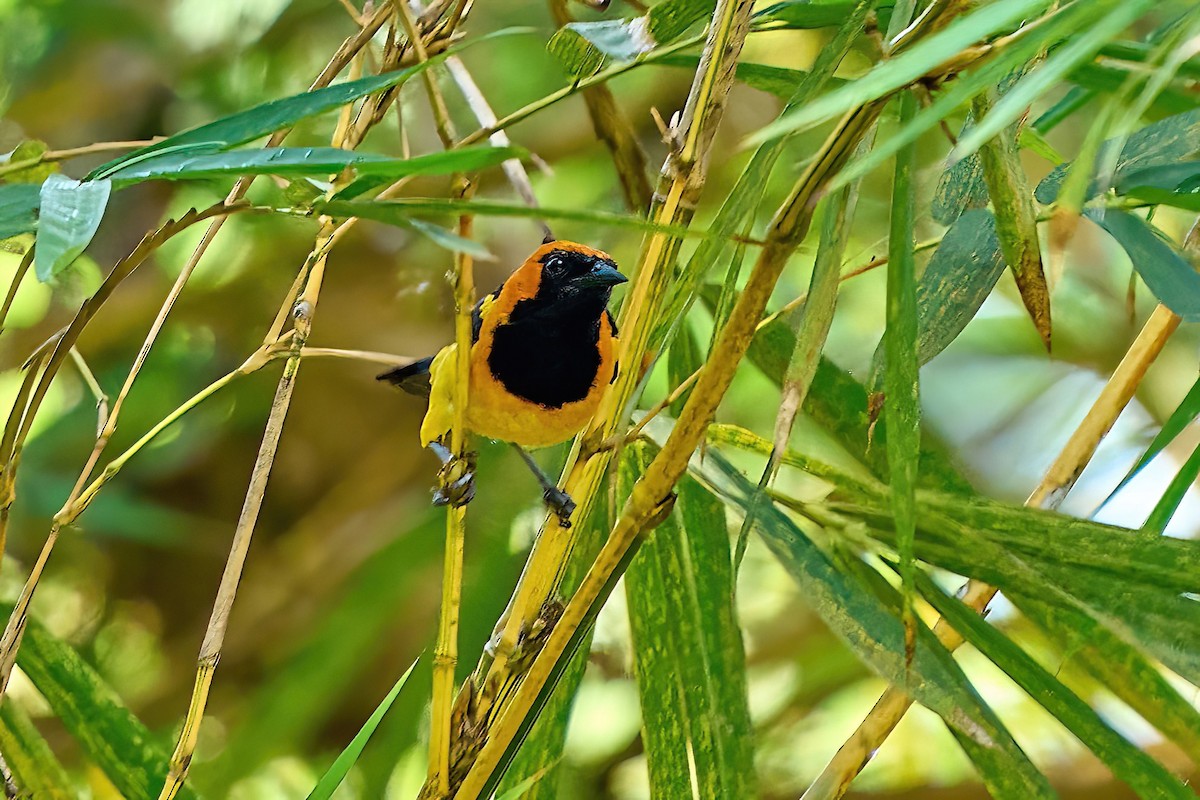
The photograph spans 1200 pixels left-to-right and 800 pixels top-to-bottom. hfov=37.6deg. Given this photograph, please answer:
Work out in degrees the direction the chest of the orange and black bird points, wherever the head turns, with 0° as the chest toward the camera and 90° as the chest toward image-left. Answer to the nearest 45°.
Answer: approximately 315°

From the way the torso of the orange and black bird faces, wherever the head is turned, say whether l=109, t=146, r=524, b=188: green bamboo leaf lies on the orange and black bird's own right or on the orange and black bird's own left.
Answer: on the orange and black bird's own right
